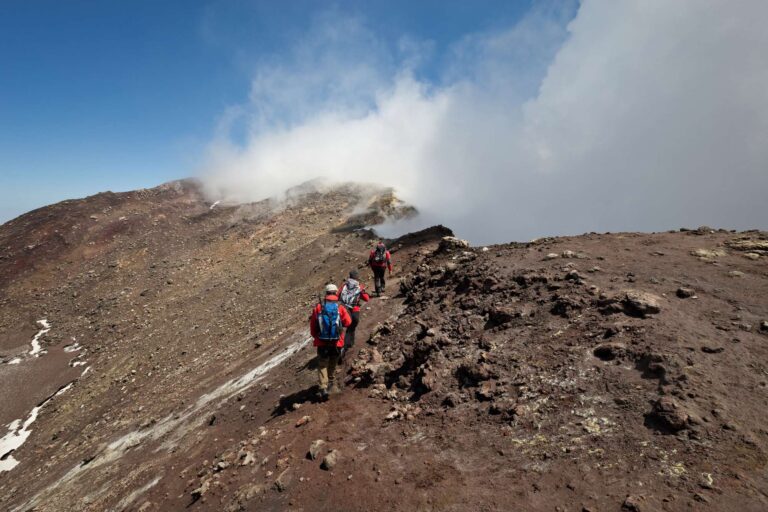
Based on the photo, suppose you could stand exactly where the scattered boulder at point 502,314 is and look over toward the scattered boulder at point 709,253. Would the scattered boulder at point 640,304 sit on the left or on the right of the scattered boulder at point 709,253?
right

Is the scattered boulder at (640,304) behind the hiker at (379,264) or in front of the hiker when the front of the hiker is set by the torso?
behind

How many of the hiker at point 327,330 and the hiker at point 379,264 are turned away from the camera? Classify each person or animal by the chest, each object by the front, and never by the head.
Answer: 2

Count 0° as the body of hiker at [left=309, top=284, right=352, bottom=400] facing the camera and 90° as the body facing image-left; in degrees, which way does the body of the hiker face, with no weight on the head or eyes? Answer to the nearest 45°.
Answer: approximately 180°

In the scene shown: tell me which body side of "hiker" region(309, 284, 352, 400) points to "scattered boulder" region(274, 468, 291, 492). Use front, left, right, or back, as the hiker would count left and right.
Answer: back

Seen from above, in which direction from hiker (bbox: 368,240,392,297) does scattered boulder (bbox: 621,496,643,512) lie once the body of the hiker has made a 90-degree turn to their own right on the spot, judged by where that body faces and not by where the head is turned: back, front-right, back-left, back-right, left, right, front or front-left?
right

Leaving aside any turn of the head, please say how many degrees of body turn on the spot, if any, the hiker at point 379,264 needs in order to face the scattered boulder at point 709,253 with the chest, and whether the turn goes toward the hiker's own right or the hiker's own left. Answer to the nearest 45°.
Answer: approximately 135° to the hiker's own right

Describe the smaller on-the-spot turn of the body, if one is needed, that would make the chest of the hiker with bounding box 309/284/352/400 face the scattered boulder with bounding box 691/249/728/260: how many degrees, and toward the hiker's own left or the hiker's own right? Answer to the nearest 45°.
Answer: approximately 90° to the hiker's own right

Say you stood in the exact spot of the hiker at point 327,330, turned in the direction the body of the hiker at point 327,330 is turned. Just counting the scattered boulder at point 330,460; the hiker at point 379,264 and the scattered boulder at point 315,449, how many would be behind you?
2

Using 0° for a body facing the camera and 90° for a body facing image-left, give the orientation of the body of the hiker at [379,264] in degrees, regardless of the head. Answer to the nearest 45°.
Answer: approximately 180°
